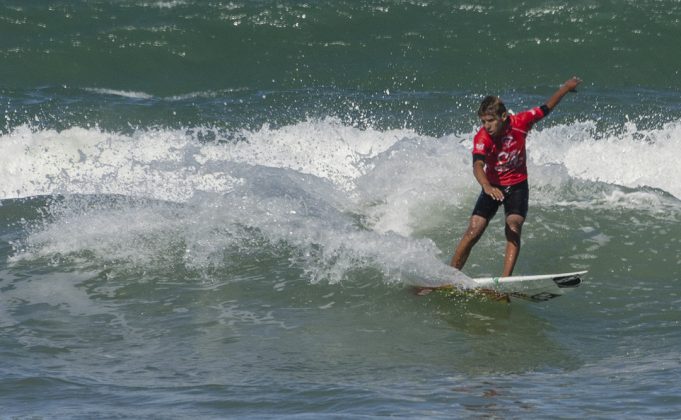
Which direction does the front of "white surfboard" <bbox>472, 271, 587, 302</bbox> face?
to the viewer's right

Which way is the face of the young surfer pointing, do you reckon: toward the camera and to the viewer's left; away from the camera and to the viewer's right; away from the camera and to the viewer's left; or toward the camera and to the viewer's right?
toward the camera and to the viewer's left

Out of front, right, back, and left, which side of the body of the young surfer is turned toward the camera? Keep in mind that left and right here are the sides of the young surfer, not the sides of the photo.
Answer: front
